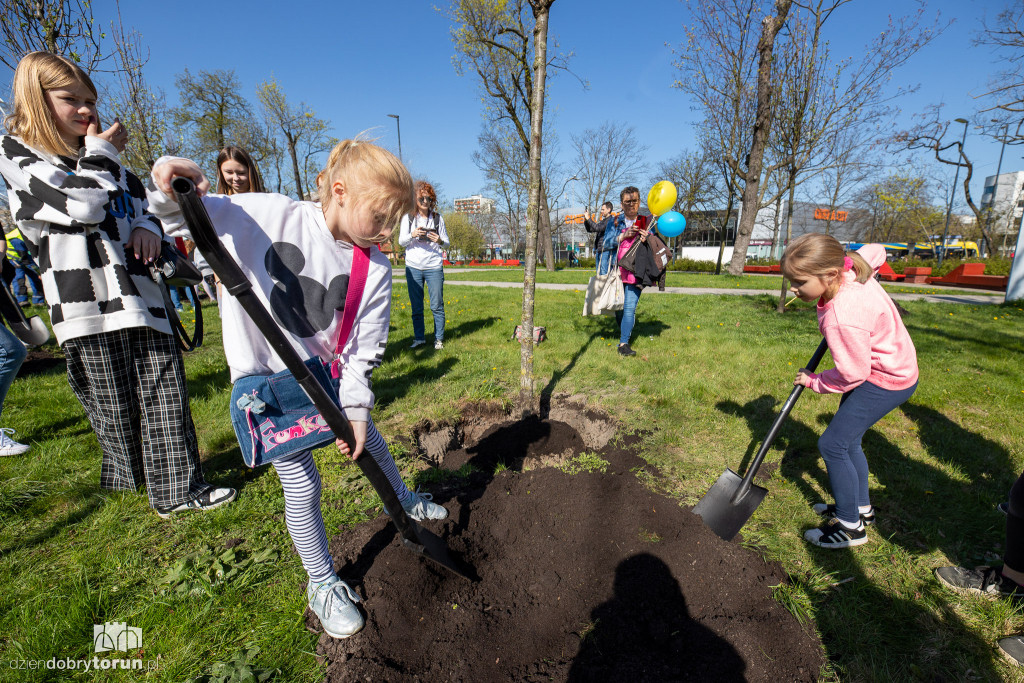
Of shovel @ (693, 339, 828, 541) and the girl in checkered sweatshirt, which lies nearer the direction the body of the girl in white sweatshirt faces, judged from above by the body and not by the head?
the shovel

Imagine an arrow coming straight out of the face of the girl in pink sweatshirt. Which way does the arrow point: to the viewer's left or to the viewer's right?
to the viewer's left

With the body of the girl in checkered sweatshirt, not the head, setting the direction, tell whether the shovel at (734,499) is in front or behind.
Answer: in front

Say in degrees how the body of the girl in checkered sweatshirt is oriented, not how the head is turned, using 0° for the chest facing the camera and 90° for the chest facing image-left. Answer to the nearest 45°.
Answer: approximately 315°

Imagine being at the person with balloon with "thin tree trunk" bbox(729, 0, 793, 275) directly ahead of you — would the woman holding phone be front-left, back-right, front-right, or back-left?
back-left

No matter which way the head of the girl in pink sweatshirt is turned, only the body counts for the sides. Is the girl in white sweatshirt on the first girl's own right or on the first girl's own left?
on the first girl's own left

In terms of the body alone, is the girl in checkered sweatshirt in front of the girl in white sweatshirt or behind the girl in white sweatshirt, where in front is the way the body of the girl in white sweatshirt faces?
behind

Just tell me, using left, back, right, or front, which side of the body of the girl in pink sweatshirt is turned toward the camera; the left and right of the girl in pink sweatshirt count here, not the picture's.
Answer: left

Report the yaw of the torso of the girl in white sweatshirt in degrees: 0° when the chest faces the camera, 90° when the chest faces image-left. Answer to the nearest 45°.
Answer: approximately 315°
